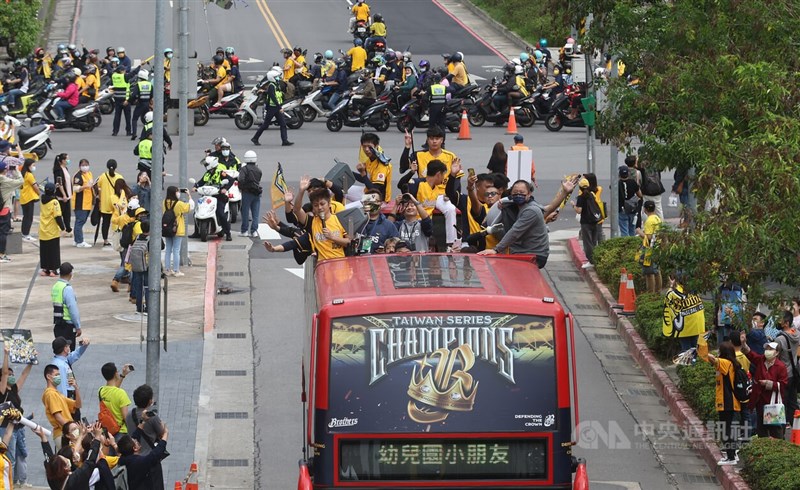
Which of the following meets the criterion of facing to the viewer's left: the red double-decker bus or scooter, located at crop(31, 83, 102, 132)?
the scooter

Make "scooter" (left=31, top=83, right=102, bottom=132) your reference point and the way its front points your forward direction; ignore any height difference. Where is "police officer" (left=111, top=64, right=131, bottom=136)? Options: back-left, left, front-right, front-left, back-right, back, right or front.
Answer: back-left

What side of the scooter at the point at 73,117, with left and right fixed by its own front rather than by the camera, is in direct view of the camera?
left

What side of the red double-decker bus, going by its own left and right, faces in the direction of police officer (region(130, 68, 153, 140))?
back

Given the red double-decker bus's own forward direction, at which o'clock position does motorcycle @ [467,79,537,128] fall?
The motorcycle is roughly at 6 o'clock from the red double-decker bus.
